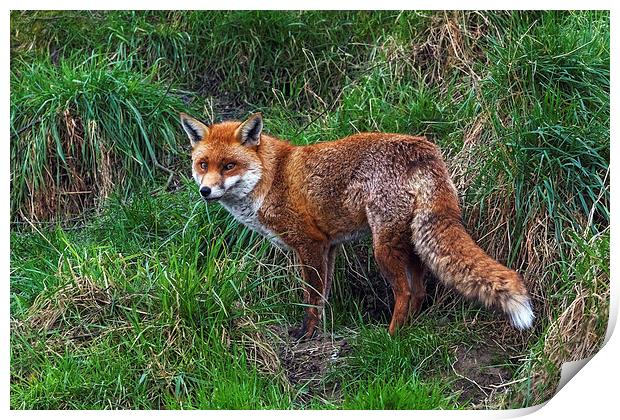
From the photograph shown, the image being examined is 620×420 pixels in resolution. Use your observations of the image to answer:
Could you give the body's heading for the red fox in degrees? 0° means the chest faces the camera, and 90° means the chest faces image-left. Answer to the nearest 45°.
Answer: approximately 90°
